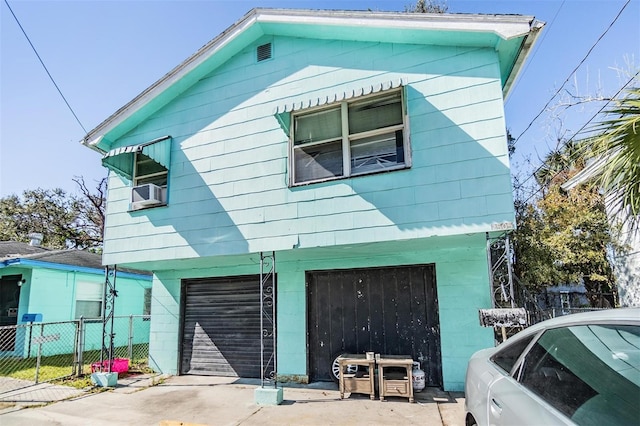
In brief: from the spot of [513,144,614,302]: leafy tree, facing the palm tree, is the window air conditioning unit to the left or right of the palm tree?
right

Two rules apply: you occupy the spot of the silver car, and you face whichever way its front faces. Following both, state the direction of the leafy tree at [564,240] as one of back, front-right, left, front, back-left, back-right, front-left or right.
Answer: back-left

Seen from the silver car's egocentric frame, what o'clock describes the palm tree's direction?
The palm tree is roughly at 8 o'clock from the silver car.
